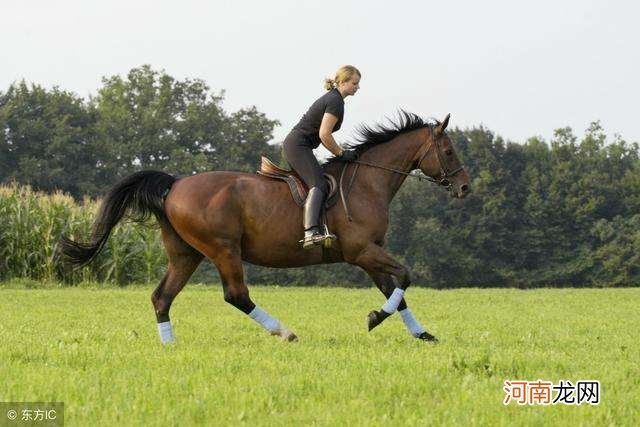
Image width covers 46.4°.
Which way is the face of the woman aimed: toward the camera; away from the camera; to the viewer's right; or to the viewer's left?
to the viewer's right

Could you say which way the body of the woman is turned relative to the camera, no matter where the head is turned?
to the viewer's right

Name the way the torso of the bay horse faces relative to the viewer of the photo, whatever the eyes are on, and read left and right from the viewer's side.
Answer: facing to the right of the viewer
